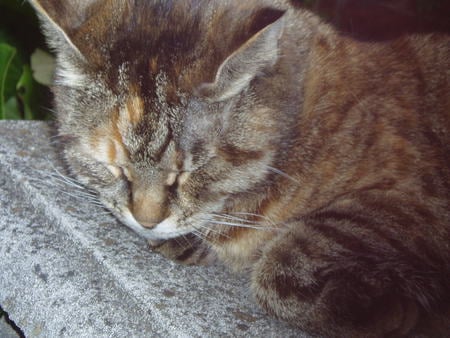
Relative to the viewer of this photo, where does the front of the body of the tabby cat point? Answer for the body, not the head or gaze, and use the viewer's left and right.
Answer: facing the viewer and to the left of the viewer
